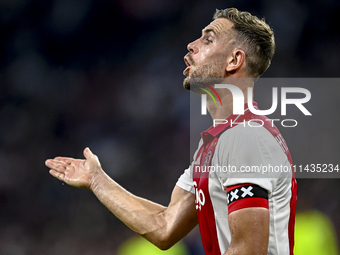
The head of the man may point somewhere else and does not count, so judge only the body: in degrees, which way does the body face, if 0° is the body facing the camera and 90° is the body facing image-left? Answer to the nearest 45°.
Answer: approximately 90°

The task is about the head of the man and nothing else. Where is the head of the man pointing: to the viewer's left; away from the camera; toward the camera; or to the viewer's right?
to the viewer's left
